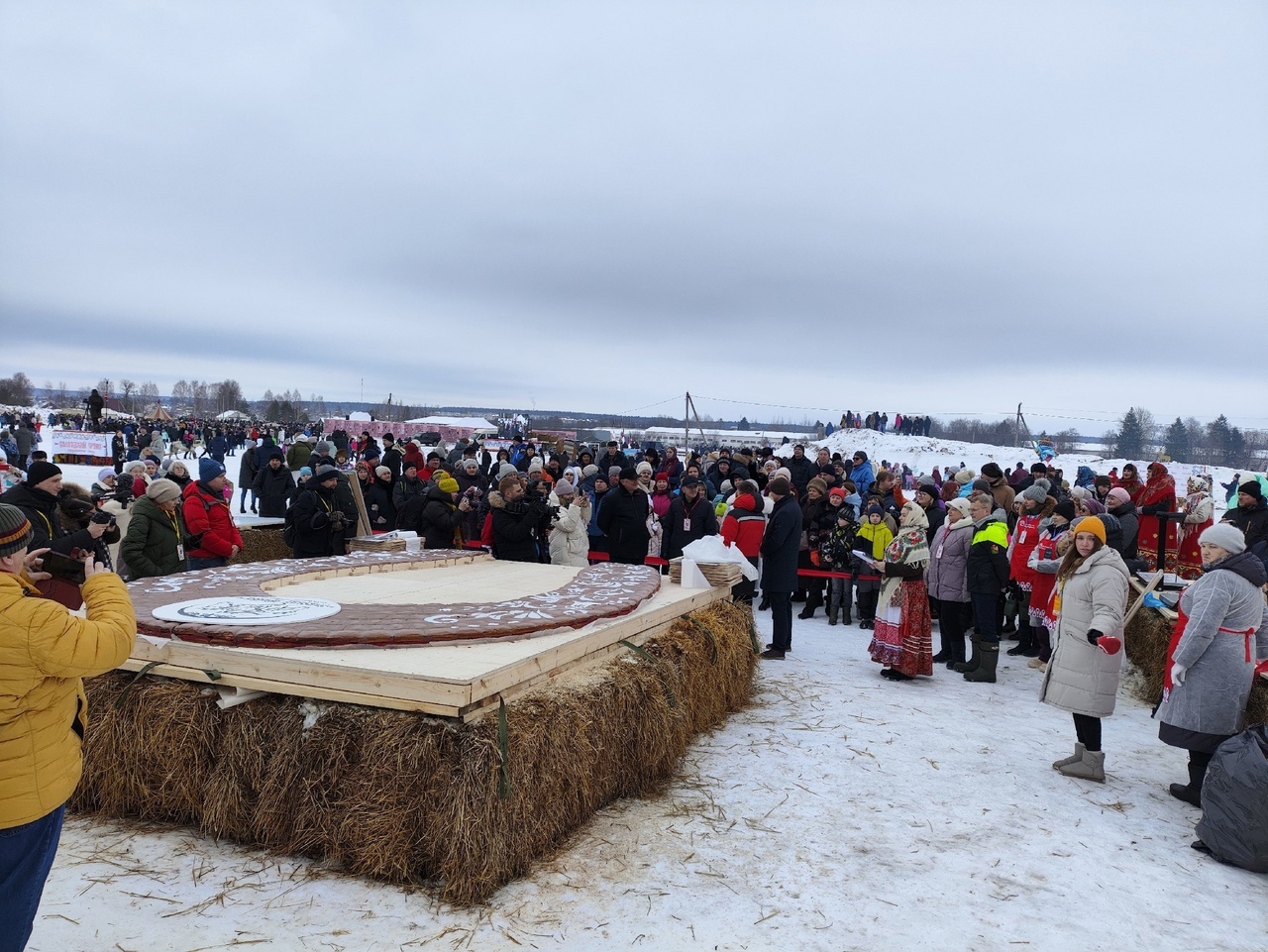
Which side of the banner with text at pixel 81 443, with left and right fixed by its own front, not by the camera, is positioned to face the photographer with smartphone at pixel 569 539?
front

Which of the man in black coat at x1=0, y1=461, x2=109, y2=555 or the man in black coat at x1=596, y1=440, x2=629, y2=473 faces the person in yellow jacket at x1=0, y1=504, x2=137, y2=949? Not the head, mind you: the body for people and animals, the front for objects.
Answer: the man in black coat at x1=596, y1=440, x2=629, y2=473

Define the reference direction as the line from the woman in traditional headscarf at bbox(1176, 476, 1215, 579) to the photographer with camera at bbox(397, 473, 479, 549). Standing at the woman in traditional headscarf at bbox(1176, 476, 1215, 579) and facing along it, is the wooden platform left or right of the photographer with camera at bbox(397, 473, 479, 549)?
left

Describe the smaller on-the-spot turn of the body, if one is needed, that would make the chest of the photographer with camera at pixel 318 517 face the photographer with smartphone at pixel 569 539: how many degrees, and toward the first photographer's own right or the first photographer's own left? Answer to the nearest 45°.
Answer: approximately 45° to the first photographer's own left

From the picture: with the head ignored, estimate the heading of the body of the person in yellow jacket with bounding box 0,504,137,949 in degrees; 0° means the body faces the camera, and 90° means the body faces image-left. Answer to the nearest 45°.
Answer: approximately 225°

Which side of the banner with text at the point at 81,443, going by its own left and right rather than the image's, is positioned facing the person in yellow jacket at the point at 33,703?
front

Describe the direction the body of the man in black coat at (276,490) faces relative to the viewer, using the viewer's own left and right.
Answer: facing the viewer

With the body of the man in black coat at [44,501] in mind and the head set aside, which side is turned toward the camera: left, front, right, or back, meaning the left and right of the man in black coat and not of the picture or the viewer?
right

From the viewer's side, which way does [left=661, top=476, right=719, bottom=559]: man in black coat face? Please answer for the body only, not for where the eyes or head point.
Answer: toward the camera

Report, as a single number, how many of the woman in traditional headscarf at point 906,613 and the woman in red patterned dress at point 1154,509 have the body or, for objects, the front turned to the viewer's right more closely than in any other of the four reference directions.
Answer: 0

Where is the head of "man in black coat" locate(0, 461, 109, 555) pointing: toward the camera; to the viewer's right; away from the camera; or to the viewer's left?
to the viewer's right

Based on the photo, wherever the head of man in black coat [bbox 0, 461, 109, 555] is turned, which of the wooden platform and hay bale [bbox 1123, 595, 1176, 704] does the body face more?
the hay bale

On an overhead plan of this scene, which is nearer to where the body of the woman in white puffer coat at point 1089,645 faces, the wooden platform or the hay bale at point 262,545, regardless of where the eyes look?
the wooden platform

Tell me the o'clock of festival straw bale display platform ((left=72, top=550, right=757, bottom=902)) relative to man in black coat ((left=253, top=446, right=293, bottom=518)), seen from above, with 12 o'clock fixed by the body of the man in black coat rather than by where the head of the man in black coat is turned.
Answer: The festival straw bale display platform is roughly at 12 o'clock from the man in black coat.

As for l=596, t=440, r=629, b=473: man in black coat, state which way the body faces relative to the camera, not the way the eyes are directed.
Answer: toward the camera

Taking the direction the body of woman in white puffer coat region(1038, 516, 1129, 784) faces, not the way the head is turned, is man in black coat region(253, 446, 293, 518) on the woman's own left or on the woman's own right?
on the woman's own right
